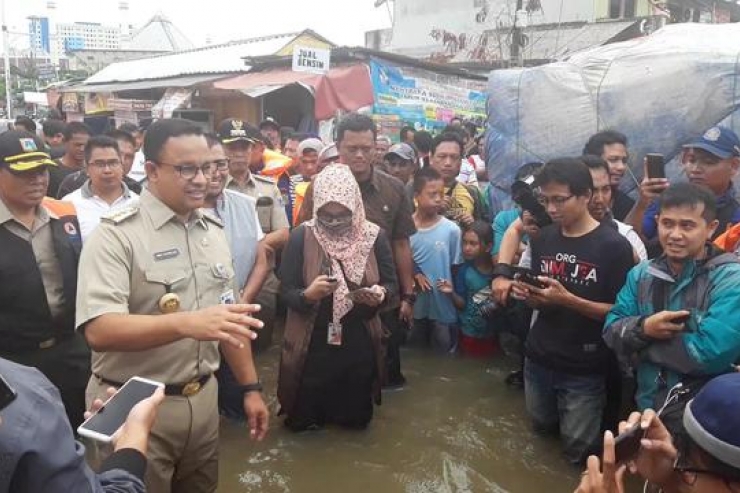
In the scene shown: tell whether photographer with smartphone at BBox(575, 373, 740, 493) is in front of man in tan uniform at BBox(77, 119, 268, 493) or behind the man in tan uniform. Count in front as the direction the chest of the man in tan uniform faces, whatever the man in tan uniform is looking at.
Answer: in front

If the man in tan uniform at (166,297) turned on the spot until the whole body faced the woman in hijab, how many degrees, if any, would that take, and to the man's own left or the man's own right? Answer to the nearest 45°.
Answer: approximately 90° to the man's own left

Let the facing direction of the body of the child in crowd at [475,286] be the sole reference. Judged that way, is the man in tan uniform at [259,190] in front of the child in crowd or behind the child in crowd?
in front

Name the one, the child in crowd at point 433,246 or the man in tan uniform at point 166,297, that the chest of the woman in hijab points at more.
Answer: the man in tan uniform

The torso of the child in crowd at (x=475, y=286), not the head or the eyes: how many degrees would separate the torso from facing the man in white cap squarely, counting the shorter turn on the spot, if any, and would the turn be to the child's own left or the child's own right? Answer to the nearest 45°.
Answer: approximately 90° to the child's own right

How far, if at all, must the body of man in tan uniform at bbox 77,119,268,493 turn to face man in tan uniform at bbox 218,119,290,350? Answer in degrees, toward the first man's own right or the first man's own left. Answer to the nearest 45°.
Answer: approximately 135° to the first man's own left

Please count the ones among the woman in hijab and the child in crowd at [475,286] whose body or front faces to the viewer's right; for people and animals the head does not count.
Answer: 0

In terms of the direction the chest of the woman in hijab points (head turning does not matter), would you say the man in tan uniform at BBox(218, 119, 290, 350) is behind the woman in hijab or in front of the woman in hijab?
behind

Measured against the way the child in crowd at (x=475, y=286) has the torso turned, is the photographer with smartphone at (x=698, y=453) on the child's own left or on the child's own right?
on the child's own left

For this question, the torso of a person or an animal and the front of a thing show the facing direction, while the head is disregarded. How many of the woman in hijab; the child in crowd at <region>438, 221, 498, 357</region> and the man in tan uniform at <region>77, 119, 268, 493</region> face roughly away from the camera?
0

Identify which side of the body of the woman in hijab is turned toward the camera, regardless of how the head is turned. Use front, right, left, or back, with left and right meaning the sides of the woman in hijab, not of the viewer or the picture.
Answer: front
